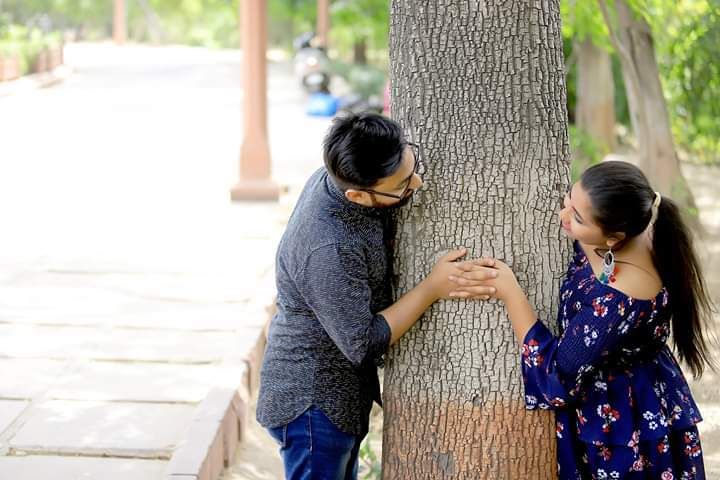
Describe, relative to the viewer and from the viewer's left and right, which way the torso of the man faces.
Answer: facing to the right of the viewer

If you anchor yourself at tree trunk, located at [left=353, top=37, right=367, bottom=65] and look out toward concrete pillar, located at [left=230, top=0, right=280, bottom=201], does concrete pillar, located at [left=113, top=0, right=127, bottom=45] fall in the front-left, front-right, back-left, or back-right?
back-right

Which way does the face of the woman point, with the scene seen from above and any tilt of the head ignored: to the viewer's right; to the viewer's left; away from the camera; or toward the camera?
to the viewer's left

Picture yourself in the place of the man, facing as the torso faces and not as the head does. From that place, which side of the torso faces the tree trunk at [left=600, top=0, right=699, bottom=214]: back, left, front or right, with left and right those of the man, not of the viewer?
left

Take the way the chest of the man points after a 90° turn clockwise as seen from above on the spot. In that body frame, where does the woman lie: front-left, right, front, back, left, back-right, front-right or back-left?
left

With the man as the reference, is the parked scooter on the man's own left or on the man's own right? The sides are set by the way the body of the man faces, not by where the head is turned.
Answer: on the man's own left

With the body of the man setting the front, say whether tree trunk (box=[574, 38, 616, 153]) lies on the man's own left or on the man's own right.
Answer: on the man's own left

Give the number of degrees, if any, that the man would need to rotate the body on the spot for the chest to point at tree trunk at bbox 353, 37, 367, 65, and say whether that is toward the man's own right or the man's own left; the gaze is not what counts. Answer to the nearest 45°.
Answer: approximately 90° to the man's own left

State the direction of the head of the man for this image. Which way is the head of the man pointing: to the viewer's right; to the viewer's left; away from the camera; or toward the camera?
to the viewer's right
